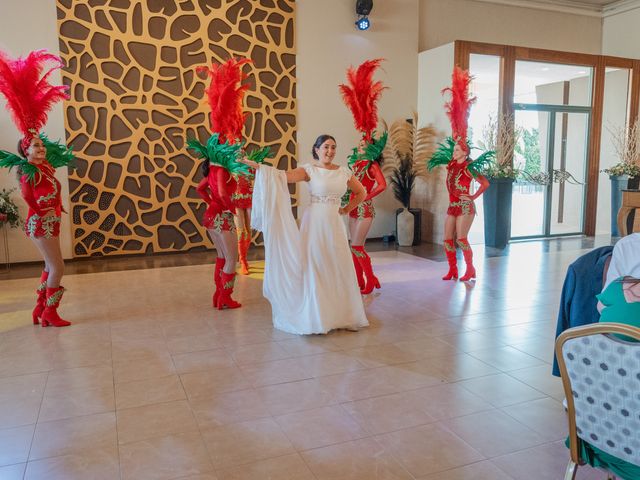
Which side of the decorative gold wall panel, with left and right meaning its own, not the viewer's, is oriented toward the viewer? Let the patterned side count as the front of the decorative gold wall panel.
front

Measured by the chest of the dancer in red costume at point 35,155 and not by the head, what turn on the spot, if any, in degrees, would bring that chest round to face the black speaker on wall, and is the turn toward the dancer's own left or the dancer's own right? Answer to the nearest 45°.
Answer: approximately 90° to the dancer's own left

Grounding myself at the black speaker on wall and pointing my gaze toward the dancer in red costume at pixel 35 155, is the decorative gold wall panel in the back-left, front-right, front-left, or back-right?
front-right

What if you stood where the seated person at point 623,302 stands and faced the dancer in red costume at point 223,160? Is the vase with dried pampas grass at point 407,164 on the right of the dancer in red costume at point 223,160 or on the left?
right

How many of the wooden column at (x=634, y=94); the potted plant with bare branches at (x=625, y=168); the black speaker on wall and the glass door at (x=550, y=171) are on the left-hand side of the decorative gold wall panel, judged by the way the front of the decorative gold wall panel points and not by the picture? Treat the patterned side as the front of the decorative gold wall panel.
4

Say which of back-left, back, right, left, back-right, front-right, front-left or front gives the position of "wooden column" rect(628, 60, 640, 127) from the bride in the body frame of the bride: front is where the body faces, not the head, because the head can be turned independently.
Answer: back-left

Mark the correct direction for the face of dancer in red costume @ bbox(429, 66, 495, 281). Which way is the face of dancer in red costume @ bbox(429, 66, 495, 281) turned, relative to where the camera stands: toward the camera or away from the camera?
toward the camera

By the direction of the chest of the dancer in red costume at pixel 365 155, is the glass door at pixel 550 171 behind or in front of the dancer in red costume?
behind

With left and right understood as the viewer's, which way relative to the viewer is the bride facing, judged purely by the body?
facing the viewer

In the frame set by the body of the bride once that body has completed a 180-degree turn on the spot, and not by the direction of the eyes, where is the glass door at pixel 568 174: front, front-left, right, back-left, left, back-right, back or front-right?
front-right

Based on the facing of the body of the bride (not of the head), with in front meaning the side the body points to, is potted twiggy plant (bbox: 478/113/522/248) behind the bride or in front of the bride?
behind

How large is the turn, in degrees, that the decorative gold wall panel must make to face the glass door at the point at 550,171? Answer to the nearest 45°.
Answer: approximately 90° to its left

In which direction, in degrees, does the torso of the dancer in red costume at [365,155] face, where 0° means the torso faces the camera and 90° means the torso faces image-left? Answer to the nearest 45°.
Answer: approximately 45°

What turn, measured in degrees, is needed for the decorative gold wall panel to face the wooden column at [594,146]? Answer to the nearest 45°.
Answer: approximately 90° to its left

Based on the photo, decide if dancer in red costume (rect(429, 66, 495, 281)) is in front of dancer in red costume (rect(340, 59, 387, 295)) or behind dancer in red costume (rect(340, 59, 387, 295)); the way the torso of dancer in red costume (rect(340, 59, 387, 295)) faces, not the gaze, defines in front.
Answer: behind

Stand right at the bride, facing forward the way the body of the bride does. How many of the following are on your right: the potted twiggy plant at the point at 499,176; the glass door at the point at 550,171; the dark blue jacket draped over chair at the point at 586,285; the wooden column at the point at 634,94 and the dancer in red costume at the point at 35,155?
1

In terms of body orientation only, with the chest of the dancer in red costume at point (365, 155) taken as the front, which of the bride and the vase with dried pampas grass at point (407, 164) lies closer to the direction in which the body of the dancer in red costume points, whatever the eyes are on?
the bride

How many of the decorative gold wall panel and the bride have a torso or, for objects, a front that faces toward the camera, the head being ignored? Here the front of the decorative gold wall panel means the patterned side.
2

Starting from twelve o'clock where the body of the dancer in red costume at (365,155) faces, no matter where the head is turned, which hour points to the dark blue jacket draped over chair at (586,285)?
The dark blue jacket draped over chair is roughly at 10 o'clock from the dancer in red costume.
